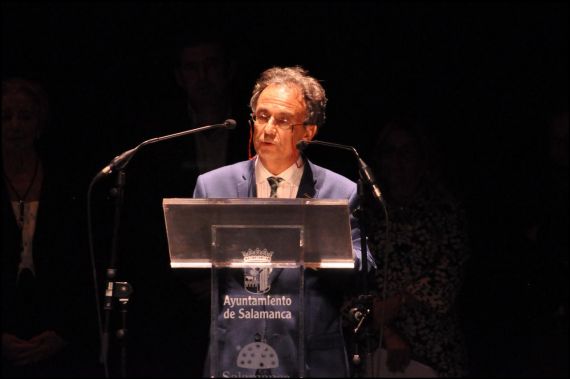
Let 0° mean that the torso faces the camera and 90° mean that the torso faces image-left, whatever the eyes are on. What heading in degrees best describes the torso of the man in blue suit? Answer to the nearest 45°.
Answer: approximately 0°

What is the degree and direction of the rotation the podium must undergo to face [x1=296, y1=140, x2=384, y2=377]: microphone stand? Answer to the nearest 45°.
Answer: approximately 90° to its left

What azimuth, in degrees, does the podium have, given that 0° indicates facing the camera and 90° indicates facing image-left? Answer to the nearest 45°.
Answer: approximately 0°
